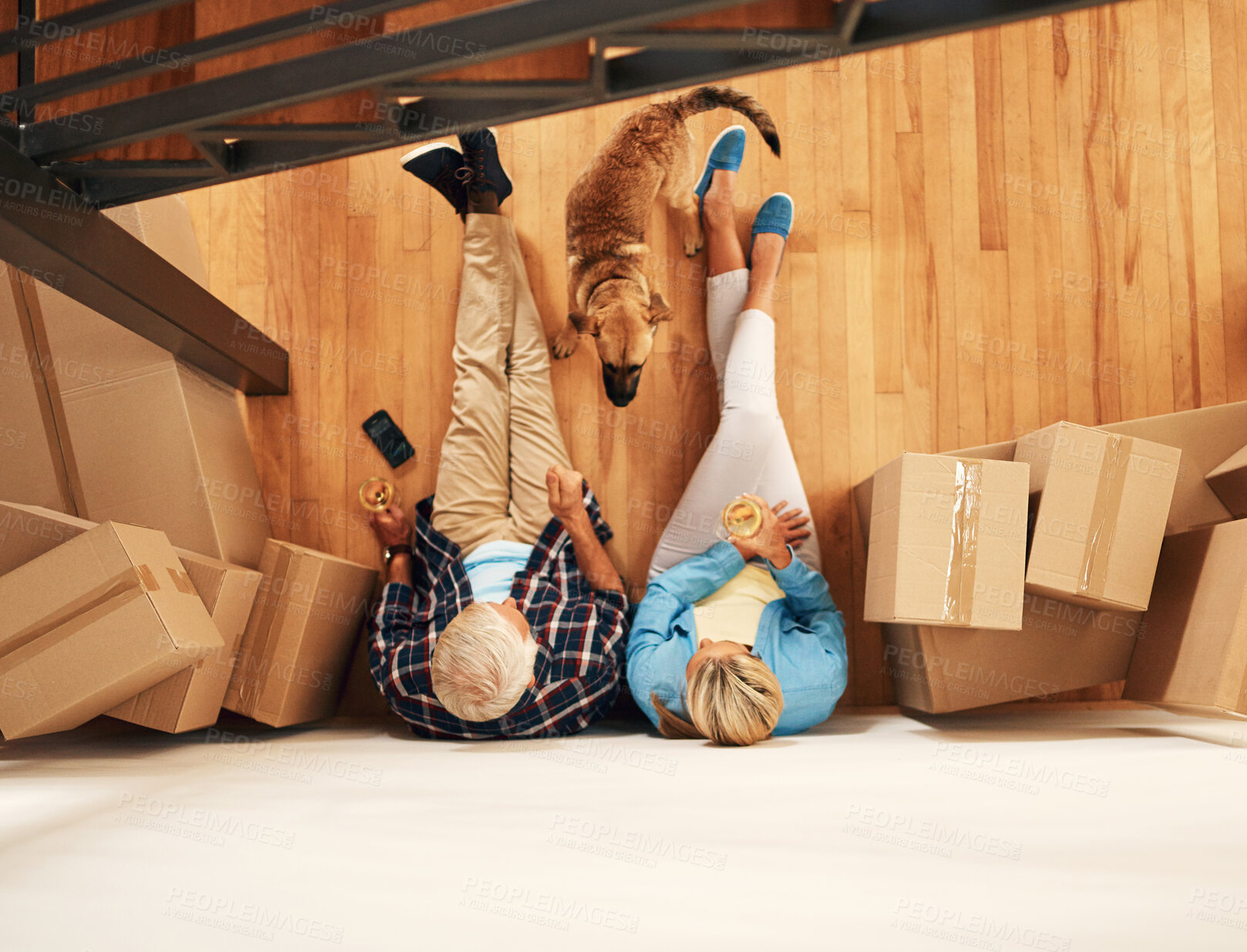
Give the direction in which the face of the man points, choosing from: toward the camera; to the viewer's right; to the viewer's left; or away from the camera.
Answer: away from the camera

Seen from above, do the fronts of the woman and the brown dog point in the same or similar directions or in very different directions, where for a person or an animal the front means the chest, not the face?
very different directions

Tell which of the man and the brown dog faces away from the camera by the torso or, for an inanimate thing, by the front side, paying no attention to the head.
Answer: the man

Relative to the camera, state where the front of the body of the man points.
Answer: away from the camera

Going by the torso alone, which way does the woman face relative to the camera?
away from the camera
